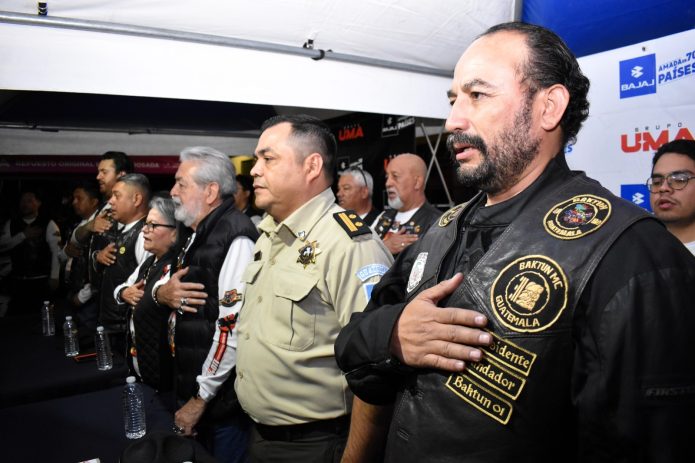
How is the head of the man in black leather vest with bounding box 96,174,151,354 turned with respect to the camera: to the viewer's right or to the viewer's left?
to the viewer's left

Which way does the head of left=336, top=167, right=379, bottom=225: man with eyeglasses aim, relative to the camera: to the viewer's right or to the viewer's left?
to the viewer's left

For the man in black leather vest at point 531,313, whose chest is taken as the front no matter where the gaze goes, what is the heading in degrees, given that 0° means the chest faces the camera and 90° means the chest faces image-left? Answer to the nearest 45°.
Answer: approximately 45°

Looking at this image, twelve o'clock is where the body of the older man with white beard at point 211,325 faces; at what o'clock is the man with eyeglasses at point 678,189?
The man with eyeglasses is roughly at 7 o'clock from the older man with white beard.

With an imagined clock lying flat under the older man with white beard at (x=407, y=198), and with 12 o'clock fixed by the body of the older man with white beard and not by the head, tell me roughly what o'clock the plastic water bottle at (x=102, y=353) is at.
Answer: The plastic water bottle is roughly at 12 o'clock from the older man with white beard.

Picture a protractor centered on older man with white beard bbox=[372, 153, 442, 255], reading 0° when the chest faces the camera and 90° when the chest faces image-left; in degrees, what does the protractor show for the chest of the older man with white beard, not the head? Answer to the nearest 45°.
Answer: approximately 45°

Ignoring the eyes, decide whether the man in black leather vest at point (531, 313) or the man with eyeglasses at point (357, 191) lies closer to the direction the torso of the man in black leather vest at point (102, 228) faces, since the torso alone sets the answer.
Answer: the man in black leather vest

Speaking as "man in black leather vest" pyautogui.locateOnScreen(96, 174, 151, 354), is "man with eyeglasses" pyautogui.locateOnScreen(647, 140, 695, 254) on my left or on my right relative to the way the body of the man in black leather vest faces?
on my left

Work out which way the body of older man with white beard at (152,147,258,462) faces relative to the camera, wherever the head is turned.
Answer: to the viewer's left
